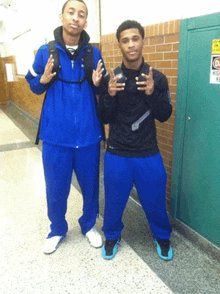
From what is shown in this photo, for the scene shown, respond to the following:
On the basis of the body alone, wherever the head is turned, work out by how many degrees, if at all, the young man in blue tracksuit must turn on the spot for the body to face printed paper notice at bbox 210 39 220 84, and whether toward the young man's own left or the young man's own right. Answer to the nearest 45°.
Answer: approximately 90° to the young man's own left

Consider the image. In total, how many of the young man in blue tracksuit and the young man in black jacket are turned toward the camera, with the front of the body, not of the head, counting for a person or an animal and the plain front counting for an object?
2

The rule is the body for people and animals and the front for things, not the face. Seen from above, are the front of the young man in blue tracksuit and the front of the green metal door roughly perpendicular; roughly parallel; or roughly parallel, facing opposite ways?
roughly perpendicular

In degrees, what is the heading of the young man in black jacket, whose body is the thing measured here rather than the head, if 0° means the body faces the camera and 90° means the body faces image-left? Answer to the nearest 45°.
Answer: approximately 0°
